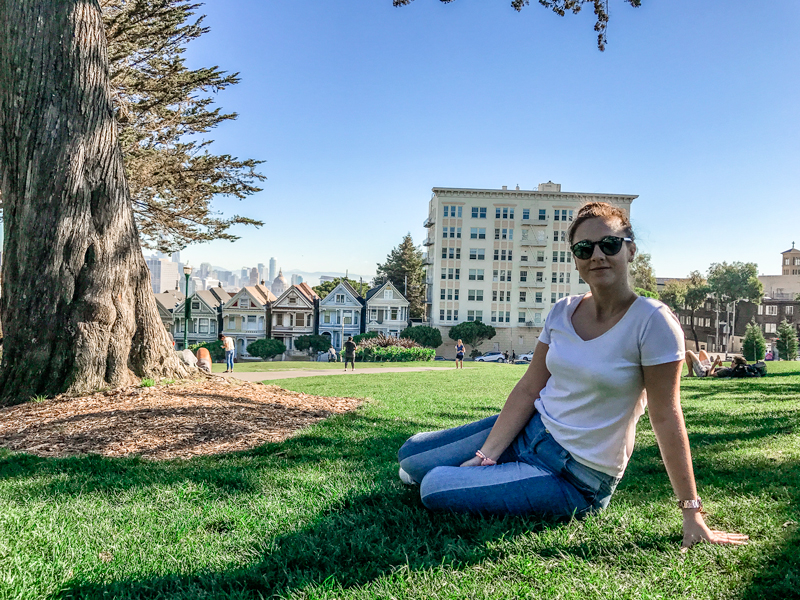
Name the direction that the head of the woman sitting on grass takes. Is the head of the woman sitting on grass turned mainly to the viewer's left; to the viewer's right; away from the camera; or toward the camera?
toward the camera

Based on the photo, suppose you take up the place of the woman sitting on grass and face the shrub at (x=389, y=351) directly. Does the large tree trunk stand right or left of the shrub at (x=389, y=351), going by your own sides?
left

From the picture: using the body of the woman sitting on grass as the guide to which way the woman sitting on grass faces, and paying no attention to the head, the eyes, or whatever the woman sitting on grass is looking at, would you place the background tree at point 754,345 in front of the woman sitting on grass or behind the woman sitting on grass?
behind

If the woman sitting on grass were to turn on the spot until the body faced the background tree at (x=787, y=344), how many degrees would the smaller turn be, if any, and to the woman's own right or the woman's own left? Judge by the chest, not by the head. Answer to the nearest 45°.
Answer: approximately 135° to the woman's own right

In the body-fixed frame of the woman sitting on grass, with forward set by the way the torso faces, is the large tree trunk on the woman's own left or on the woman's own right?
on the woman's own right

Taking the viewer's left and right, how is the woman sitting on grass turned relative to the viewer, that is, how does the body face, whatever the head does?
facing the viewer and to the left of the viewer

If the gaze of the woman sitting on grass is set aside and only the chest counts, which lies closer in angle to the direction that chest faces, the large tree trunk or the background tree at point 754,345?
the large tree trunk

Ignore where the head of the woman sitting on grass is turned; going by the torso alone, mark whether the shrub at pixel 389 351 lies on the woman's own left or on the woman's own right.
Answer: on the woman's own right
